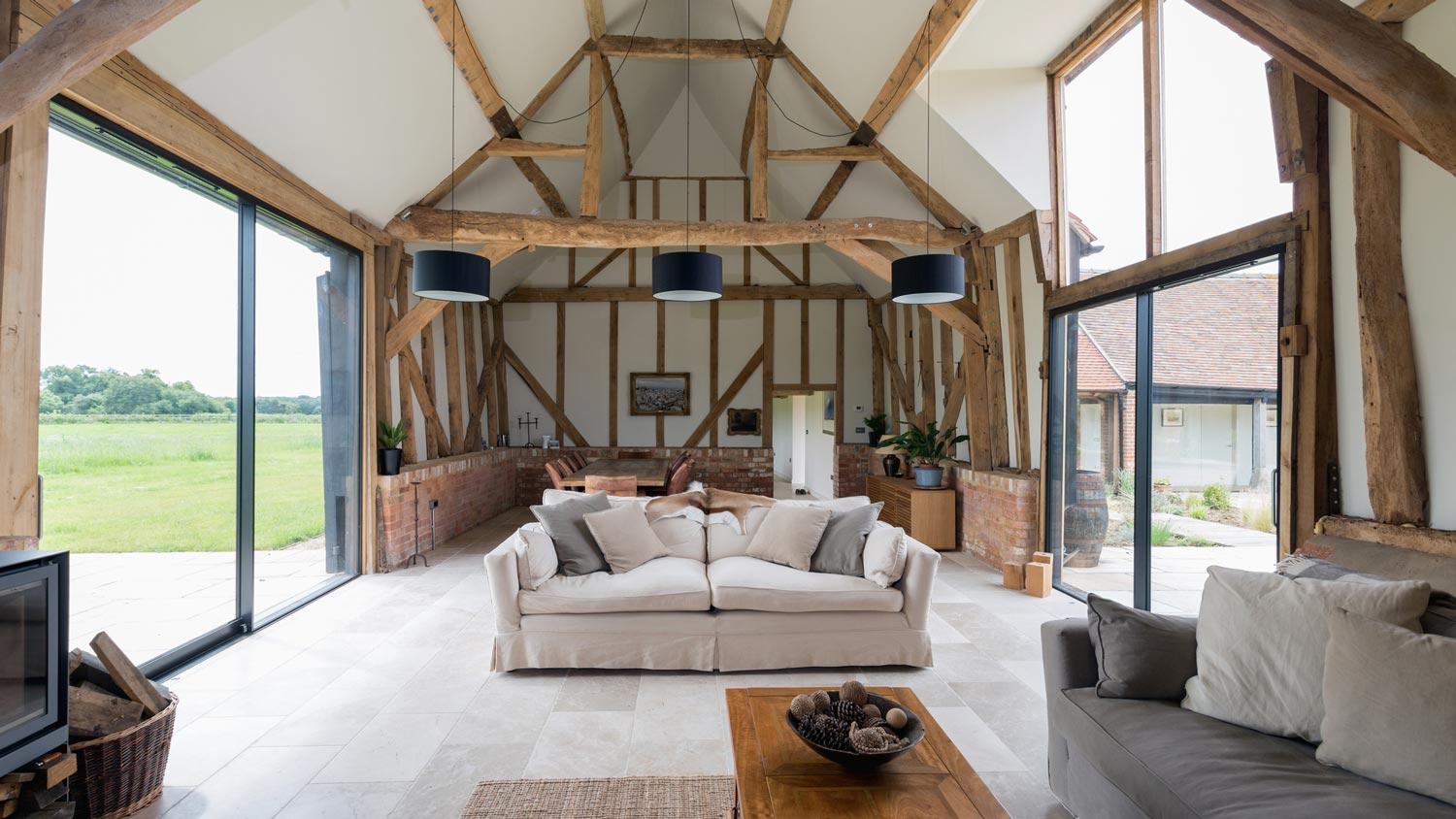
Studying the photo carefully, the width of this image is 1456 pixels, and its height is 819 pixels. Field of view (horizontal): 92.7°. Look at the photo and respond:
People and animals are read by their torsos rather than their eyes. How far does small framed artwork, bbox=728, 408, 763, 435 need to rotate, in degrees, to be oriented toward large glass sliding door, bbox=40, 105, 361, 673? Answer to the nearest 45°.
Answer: approximately 45° to its right

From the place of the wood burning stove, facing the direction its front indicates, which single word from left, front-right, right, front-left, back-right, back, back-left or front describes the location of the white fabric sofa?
front-left

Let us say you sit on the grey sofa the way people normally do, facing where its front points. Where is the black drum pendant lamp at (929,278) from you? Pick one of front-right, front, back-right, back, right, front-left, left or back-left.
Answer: right

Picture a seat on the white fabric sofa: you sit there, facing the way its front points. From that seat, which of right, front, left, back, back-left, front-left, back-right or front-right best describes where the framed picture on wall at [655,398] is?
back

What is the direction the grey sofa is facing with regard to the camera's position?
facing the viewer and to the left of the viewer

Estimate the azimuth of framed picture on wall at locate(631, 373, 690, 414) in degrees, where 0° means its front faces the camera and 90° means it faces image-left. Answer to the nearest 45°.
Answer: approximately 0°

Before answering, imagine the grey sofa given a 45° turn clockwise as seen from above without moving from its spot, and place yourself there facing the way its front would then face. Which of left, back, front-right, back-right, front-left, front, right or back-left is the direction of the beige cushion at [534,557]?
front

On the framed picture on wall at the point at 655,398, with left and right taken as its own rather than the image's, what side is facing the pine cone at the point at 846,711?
front

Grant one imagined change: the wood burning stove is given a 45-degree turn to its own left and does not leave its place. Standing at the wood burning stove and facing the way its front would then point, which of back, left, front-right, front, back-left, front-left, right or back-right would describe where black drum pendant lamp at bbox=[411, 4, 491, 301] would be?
front-left

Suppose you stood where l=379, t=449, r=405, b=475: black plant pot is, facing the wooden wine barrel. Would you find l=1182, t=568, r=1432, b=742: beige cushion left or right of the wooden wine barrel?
right

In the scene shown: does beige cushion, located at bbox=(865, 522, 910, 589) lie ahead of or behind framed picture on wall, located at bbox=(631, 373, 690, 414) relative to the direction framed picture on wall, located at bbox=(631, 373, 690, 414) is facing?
ahead

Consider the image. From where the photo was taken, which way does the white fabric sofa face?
toward the camera

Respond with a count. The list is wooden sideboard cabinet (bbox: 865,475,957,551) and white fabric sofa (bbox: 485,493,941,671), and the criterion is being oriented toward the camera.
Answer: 1

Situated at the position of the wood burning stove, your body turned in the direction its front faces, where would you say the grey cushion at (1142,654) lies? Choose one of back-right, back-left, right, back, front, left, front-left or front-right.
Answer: front

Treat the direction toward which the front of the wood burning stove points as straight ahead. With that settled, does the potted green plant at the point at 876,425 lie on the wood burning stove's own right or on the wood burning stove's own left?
on the wood burning stove's own left

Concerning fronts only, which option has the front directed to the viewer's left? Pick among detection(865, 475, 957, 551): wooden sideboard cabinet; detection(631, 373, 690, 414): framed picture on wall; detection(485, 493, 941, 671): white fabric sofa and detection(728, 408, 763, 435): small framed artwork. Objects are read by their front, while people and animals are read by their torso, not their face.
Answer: the wooden sideboard cabinet
